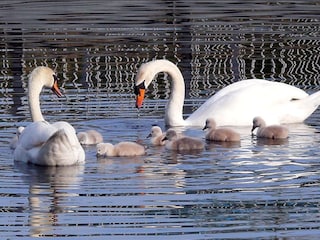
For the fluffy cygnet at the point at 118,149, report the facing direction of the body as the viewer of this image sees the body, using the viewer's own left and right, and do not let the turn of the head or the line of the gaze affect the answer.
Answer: facing to the left of the viewer

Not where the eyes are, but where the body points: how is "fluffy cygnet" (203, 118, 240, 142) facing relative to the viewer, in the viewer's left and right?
facing to the left of the viewer

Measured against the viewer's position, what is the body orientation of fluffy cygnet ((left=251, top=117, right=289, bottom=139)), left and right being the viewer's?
facing to the left of the viewer

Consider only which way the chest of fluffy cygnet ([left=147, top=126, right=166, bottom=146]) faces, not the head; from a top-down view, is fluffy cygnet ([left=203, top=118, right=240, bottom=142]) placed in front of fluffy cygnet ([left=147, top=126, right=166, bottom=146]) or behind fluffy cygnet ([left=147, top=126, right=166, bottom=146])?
behind

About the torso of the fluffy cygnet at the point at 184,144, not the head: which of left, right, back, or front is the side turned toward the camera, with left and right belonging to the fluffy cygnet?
left

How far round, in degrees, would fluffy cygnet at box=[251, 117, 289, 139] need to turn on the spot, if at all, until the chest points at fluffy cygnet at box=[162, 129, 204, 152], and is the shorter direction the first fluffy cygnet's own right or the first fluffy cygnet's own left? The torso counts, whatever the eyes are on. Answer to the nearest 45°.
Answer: approximately 45° to the first fluffy cygnet's own left

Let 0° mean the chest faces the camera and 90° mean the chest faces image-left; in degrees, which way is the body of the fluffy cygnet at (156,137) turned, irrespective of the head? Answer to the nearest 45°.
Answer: approximately 90°
